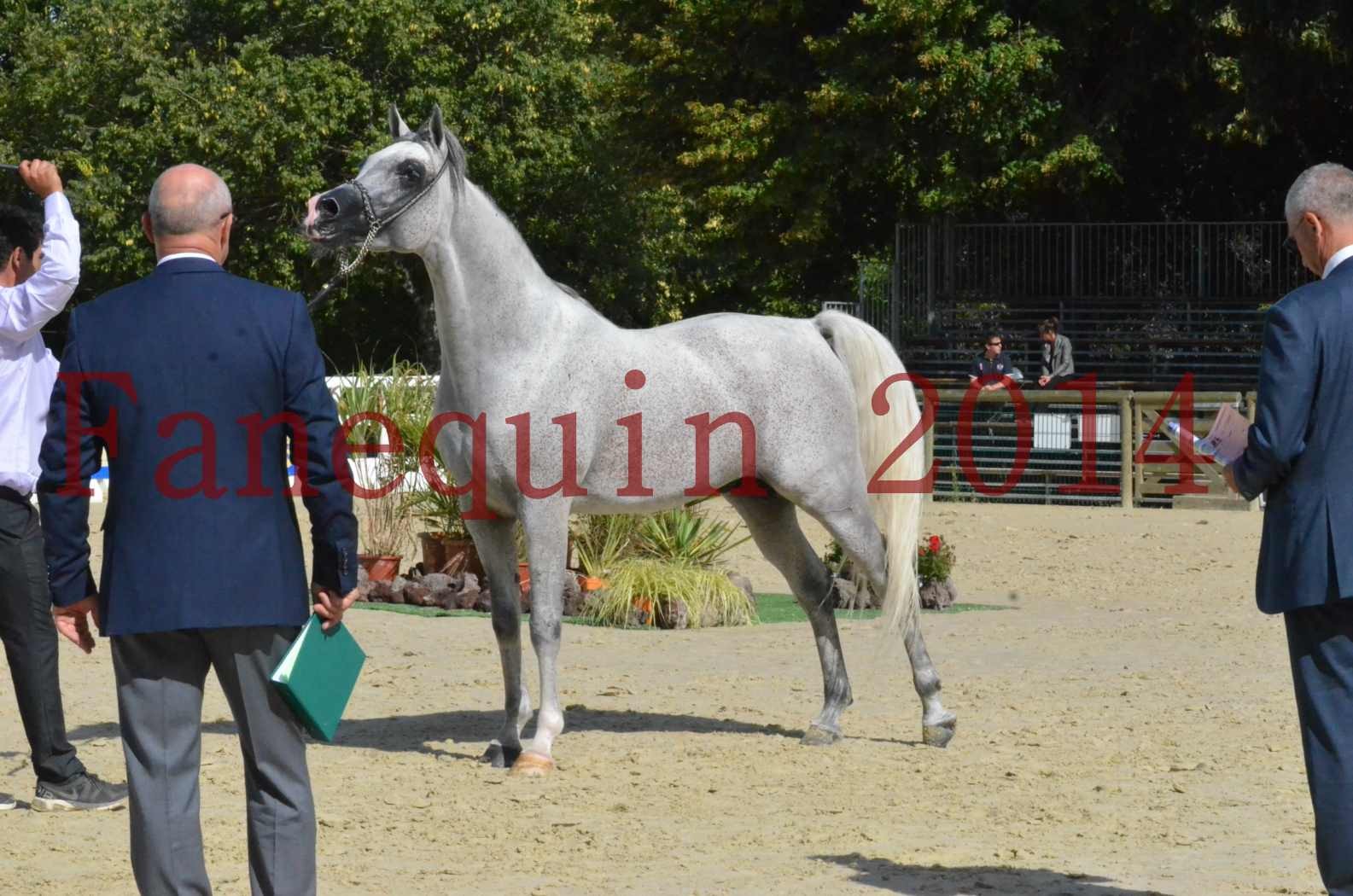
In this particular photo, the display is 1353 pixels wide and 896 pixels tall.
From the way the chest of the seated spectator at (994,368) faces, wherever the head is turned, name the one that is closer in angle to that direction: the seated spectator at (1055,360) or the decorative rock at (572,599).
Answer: the decorative rock

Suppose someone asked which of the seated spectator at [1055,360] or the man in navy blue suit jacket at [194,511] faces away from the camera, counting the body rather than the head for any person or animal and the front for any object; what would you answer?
the man in navy blue suit jacket

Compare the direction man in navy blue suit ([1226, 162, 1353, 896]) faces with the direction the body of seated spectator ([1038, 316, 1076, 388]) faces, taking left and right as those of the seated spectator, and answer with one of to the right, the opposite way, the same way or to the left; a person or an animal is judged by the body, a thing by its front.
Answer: to the right

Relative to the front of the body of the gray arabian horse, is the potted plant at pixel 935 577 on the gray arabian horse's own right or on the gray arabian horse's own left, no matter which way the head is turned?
on the gray arabian horse's own right

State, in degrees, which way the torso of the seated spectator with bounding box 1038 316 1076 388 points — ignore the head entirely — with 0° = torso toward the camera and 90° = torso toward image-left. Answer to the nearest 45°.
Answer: approximately 45°

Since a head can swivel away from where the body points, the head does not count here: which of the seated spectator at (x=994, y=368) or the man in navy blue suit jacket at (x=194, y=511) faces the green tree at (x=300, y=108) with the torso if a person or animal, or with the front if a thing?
the man in navy blue suit jacket

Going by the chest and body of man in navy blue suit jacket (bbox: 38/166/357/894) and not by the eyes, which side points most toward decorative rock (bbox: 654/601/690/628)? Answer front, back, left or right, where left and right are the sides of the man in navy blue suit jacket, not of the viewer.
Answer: front

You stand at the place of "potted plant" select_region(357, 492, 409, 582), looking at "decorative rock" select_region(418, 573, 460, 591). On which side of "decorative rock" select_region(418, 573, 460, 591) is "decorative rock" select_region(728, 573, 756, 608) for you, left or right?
left

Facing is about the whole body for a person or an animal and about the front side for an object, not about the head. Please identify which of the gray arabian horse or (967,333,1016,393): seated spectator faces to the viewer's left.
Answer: the gray arabian horse

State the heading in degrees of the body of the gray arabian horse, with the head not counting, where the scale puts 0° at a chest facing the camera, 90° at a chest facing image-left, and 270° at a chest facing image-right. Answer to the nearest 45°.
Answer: approximately 90°

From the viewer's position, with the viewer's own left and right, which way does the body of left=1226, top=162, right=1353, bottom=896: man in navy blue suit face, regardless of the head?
facing away from the viewer and to the left of the viewer

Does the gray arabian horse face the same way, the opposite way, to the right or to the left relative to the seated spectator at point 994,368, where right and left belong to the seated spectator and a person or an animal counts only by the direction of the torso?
to the right

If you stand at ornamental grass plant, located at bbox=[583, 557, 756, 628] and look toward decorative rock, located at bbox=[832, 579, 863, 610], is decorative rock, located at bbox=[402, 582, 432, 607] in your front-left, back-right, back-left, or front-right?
back-left

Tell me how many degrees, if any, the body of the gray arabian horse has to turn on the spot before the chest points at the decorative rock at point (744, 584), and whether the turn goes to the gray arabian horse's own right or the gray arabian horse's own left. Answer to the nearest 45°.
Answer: approximately 90° to the gray arabian horse's own right

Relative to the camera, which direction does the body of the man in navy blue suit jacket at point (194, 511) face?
away from the camera

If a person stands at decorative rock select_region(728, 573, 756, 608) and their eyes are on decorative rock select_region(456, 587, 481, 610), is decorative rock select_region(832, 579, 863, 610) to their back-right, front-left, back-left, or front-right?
back-left
